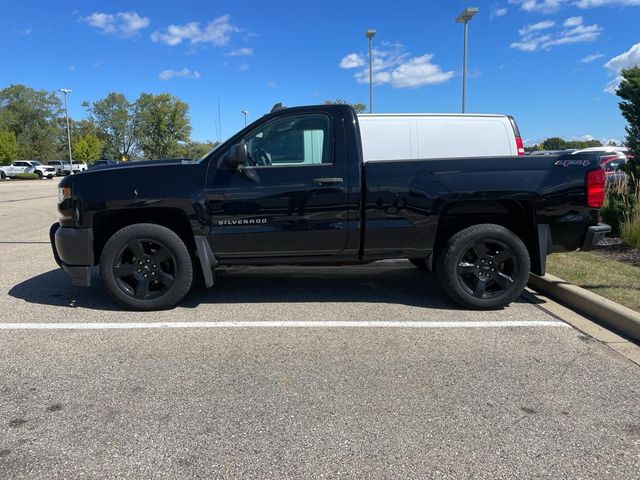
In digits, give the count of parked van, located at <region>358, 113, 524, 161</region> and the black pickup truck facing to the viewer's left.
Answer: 2

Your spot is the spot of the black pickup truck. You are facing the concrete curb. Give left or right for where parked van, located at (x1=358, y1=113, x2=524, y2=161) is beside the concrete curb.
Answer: left

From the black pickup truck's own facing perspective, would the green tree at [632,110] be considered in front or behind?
behind

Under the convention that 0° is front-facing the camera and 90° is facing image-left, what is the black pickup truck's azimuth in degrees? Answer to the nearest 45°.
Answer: approximately 90°

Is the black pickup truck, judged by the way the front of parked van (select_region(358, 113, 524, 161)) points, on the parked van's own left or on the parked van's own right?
on the parked van's own left

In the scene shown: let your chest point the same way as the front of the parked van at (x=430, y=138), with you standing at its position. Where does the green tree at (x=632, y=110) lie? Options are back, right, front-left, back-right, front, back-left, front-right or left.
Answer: back-right

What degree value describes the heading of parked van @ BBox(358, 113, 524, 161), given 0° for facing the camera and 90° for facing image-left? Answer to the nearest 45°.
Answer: approximately 90°

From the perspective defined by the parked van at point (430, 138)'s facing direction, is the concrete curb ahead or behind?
behind

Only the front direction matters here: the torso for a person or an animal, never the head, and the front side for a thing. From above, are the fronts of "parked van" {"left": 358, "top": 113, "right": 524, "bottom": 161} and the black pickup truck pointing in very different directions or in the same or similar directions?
same or similar directions

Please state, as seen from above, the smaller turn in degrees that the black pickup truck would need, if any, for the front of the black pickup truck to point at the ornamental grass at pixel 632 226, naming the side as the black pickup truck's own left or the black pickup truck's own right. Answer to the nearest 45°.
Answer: approximately 135° to the black pickup truck's own right
